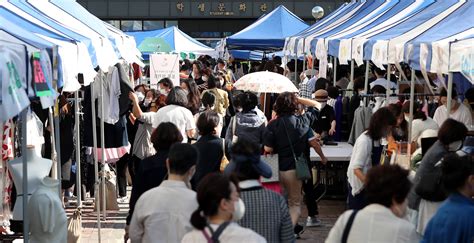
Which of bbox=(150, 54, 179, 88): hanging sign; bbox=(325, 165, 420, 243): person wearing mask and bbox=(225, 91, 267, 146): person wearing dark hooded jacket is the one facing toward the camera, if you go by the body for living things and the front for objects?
the hanging sign

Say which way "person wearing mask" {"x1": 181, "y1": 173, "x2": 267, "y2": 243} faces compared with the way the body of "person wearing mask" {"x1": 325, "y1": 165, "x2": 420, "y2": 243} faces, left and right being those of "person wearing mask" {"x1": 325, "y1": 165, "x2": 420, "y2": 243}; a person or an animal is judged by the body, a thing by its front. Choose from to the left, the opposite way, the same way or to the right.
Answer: the same way

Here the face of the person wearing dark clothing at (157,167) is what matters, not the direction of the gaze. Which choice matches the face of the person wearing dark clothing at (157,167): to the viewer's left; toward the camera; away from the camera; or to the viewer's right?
away from the camera

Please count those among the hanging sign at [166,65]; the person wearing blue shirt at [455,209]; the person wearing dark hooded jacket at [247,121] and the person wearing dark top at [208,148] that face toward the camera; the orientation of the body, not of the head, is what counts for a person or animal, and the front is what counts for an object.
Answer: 1

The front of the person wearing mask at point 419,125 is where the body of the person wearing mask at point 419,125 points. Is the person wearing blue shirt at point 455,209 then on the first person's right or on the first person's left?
on the first person's left

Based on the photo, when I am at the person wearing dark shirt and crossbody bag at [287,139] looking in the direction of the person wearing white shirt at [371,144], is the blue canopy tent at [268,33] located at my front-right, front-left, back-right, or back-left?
back-left

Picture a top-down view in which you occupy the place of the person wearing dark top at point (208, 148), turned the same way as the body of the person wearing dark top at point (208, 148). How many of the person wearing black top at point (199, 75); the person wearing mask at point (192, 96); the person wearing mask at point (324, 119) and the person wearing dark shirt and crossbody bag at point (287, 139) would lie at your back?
0

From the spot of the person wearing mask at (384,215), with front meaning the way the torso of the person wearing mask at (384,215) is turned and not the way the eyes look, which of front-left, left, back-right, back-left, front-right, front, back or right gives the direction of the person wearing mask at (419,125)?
front-left

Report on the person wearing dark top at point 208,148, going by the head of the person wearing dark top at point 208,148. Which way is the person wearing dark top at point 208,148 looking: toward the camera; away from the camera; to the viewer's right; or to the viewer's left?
away from the camera

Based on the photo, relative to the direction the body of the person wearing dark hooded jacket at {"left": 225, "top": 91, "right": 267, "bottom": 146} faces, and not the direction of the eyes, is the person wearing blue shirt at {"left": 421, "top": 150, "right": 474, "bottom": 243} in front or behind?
behind

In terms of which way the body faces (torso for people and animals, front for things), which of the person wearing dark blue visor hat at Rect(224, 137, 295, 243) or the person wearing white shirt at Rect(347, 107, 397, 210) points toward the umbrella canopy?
the person wearing dark blue visor hat at Rect(224, 137, 295, 243)

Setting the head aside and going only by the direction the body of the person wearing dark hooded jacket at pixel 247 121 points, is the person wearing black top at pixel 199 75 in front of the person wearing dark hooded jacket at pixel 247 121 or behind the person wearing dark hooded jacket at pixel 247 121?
in front

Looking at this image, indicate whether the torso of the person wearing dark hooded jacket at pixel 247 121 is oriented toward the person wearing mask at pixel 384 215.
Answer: no

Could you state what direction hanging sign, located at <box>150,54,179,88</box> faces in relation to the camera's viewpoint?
facing the viewer

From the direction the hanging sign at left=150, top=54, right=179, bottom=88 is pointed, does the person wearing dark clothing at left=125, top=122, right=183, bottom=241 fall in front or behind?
in front

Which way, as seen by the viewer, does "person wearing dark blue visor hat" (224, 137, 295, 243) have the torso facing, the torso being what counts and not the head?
away from the camera

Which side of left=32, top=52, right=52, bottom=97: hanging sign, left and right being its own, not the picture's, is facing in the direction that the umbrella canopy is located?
left
